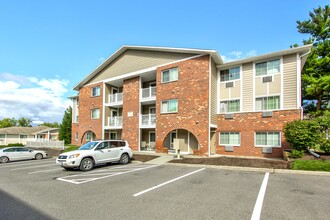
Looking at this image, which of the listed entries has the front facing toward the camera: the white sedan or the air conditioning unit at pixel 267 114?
the air conditioning unit

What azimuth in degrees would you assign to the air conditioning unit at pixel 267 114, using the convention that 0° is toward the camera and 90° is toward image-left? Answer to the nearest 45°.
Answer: approximately 0°

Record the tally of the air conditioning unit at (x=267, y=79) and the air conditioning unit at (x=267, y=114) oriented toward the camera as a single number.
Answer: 2

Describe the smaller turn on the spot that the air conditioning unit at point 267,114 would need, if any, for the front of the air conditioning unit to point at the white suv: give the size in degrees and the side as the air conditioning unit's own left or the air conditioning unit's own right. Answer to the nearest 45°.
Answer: approximately 45° to the air conditioning unit's own right

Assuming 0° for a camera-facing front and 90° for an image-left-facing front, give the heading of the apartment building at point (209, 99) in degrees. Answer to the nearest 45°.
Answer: approximately 45°

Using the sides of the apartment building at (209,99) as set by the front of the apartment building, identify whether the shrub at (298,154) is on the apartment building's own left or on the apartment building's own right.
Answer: on the apartment building's own left

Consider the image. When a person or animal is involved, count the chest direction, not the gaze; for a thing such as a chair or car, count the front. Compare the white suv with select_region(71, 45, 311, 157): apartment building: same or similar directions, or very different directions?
same or similar directions

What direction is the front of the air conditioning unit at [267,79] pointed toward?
toward the camera

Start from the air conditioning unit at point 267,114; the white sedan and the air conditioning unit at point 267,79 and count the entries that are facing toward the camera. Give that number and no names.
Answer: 2

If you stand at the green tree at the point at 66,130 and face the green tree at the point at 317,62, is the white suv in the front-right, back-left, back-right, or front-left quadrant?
front-right

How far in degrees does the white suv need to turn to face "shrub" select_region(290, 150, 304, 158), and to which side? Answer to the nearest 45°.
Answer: approximately 135° to its left
